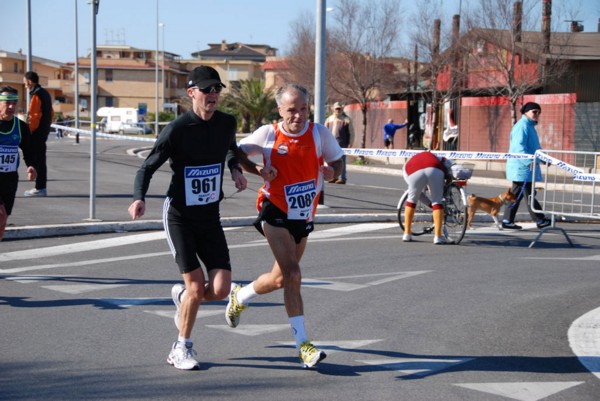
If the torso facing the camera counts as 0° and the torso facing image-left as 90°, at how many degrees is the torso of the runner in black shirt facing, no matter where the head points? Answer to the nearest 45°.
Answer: approximately 315°

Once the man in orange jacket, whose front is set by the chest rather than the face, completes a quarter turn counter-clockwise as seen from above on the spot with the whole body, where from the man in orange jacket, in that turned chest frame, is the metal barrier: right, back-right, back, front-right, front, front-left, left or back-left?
front-left

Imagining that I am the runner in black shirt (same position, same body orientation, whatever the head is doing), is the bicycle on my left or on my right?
on my left

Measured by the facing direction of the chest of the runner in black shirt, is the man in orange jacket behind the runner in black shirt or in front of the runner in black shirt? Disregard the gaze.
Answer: behind

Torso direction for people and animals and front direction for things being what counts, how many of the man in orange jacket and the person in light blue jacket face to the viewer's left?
1
